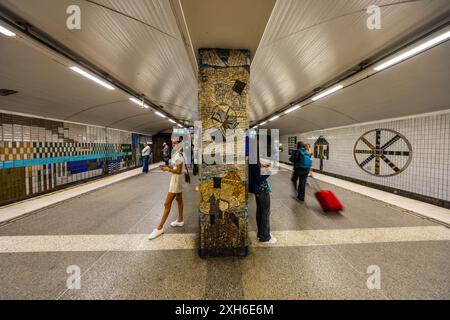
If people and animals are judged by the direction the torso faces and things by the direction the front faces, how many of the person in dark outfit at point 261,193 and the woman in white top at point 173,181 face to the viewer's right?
1

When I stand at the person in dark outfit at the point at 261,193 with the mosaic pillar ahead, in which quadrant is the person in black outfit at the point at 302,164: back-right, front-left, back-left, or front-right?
back-right
